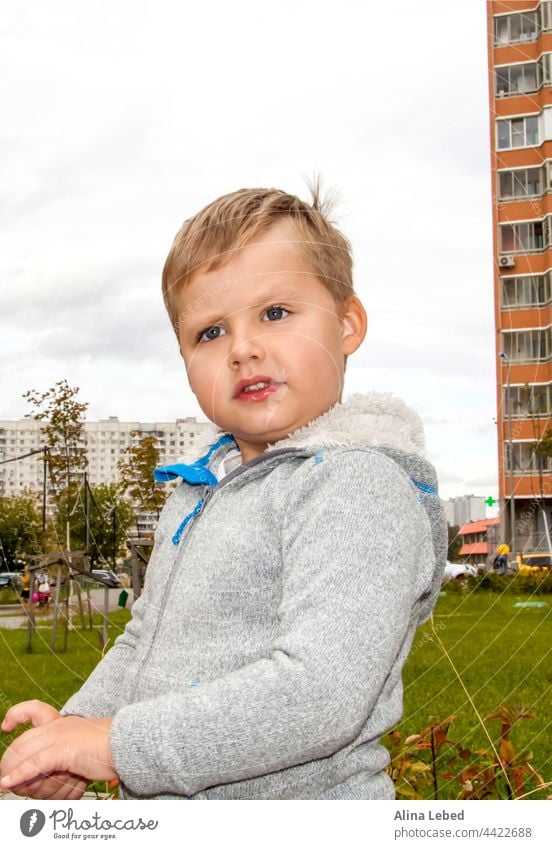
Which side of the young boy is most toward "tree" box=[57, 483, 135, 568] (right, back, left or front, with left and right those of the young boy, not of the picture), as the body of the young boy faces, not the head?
right

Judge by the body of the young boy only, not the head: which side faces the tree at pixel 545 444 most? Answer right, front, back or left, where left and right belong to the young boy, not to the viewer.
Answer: back

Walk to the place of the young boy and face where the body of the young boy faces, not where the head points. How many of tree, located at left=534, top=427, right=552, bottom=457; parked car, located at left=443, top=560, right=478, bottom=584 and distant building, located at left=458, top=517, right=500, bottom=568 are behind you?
3

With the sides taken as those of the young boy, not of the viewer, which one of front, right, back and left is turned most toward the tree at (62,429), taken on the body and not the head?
right

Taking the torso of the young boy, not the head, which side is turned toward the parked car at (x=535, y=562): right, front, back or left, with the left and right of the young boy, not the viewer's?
back

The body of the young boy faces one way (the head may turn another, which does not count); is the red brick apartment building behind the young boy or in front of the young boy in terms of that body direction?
behind

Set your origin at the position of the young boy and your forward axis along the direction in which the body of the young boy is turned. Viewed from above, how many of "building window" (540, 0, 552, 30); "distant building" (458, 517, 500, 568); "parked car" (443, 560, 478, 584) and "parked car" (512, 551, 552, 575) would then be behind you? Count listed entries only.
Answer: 4

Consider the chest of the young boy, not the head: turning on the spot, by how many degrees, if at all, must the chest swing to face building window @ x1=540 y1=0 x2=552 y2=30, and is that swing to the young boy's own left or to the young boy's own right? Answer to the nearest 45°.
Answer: approximately 180°

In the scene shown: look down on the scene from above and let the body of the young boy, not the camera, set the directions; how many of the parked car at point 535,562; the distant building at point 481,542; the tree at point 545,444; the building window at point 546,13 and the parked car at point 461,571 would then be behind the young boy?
5
